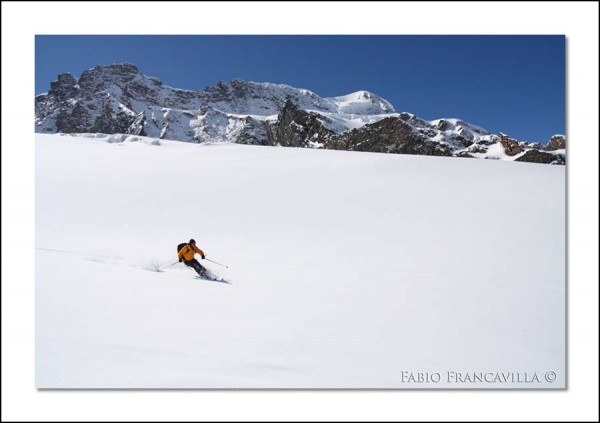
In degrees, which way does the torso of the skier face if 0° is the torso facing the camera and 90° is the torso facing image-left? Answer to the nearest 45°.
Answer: approximately 315°
